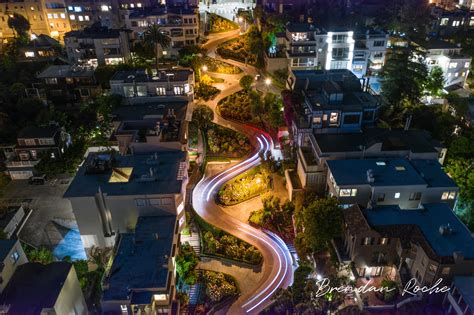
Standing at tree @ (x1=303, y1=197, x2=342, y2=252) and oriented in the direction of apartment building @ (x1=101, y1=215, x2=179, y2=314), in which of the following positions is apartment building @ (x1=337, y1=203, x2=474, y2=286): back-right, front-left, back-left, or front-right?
back-left

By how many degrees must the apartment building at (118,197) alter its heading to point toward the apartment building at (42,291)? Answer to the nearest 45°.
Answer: approximately 135° to its right

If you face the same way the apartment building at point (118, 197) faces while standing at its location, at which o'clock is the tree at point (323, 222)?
The tree is roughly at 1 o'clock from the apartment building.

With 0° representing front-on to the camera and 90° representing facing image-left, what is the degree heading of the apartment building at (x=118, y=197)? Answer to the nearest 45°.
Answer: approximately 270°

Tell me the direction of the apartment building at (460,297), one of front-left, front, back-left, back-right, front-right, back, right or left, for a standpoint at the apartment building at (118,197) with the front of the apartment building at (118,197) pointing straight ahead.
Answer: front-right

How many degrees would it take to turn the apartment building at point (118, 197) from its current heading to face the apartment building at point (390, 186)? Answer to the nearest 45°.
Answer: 0° — it already faces it

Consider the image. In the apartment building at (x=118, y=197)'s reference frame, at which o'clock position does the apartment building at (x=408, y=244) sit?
the apartment building at (x=408, y=244) is roughly at 1 o'clock from the apartment building at (x=118, y=197).
